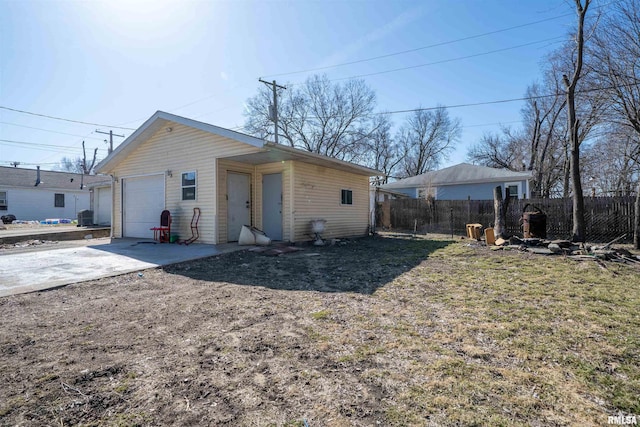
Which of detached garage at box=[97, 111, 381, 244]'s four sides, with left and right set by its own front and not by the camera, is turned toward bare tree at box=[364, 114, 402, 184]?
back

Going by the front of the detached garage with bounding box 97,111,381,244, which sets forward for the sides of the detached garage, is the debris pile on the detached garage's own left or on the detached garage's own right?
on the detached garage's own left

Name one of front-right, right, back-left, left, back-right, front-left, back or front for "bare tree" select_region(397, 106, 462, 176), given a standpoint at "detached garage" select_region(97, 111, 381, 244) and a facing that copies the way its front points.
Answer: back

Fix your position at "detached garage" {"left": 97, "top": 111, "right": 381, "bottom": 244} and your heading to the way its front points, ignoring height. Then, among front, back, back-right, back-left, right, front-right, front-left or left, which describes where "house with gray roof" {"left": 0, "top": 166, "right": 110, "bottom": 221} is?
right

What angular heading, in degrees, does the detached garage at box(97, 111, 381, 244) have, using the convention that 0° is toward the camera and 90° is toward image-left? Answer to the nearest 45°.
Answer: approximately 45°

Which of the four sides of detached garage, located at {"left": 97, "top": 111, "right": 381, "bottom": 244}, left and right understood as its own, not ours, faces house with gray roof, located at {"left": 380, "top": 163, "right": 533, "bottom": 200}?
back

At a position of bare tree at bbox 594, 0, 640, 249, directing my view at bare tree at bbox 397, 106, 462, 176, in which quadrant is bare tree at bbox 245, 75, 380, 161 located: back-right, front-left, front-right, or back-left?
front-left
